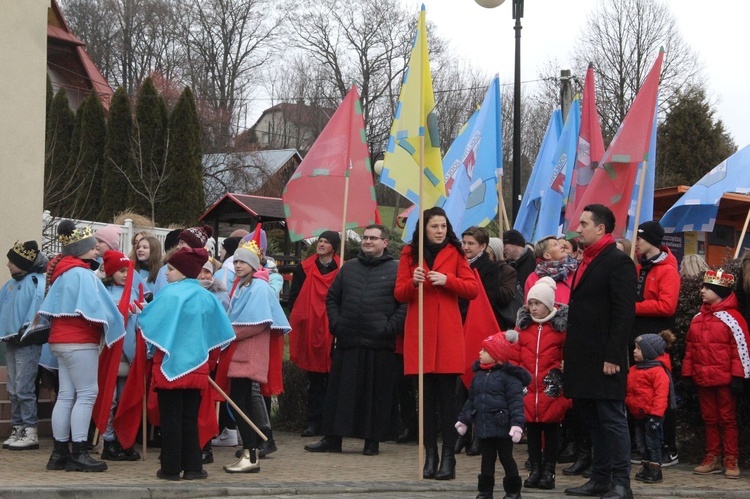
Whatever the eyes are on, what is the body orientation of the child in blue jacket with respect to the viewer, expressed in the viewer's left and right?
facing the viewer and to the left of the viewer

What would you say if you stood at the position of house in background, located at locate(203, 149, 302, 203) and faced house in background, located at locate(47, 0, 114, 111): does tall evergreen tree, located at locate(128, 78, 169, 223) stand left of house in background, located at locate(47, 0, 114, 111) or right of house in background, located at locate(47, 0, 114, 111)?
left

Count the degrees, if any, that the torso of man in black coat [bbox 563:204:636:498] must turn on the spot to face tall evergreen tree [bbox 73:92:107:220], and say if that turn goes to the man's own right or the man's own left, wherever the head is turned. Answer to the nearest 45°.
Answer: approximately 45° to the man's own right

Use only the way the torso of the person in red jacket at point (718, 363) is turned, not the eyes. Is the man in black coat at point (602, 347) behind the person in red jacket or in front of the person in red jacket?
in front

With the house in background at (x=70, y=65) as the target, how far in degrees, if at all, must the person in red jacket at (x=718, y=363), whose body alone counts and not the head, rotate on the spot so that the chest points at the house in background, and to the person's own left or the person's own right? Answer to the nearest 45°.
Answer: approximately 90° to the person's own right

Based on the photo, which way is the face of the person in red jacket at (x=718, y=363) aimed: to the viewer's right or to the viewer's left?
to the viewer's left

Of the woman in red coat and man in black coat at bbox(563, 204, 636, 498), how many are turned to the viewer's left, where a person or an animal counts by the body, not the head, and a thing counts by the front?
1

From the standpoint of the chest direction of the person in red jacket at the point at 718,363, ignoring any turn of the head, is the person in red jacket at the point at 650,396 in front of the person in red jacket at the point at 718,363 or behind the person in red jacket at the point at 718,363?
in front

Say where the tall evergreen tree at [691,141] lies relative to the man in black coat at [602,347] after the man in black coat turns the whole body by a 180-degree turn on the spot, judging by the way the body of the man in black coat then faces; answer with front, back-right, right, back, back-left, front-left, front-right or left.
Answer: left

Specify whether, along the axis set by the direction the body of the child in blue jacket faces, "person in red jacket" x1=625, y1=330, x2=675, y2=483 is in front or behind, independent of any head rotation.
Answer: behind

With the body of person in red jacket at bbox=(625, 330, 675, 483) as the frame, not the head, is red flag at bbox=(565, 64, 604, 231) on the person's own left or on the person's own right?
on the person's own right

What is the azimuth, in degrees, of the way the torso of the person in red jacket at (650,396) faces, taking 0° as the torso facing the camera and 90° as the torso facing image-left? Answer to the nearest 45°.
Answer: approximately 45°

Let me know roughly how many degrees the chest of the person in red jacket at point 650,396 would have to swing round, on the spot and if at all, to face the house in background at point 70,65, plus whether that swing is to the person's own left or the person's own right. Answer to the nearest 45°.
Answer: approximately 90° to the person's own right

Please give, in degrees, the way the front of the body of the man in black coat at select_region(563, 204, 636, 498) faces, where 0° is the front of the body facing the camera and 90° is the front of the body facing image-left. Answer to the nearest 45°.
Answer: approximately 90°
